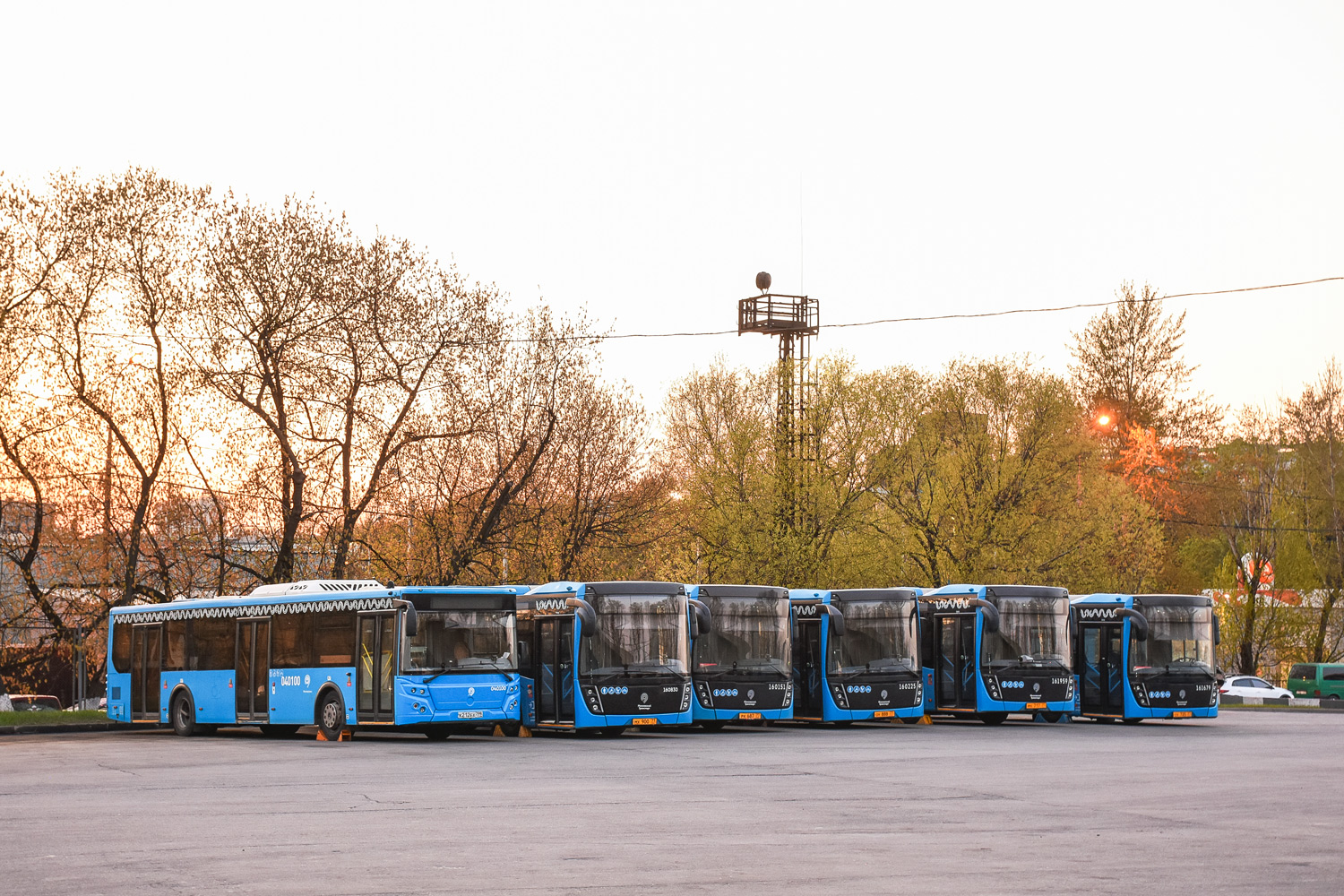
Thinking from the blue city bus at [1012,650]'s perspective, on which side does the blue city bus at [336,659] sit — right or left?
on its right

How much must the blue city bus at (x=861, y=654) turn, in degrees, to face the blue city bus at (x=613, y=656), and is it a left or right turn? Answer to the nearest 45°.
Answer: approximately 90° to its right

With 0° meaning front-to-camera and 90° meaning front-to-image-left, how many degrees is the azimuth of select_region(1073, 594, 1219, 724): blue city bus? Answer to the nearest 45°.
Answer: approximately 315°

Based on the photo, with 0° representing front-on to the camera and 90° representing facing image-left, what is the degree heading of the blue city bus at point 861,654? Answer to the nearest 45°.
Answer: approximately 315°

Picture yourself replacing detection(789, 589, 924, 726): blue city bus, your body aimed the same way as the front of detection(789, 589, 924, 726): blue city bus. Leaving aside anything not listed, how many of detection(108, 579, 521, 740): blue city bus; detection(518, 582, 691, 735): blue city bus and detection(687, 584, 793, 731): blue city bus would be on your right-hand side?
3

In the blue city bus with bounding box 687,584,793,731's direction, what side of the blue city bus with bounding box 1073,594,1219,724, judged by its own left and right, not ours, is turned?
right

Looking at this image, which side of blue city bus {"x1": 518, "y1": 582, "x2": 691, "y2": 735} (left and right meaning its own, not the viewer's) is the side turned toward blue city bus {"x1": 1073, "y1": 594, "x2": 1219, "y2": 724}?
left

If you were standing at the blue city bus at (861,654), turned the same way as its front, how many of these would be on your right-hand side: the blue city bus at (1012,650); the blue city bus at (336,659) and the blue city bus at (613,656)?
2
